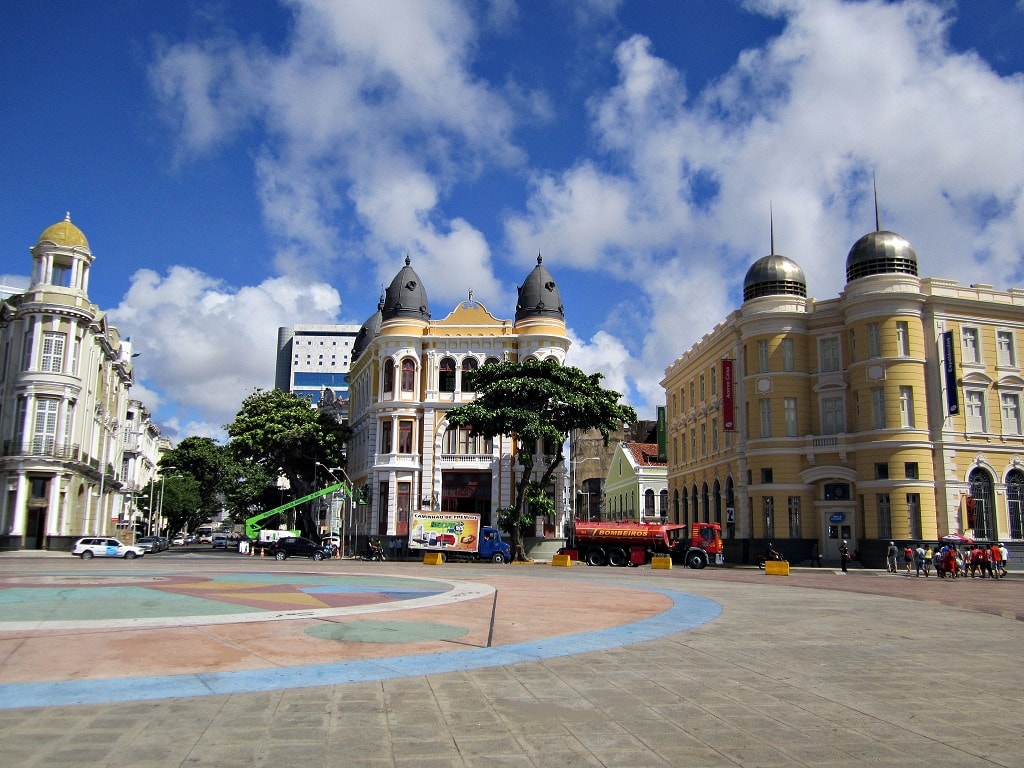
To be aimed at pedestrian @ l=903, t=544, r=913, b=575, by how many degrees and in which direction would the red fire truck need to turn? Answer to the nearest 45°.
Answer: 0° — it already faces them

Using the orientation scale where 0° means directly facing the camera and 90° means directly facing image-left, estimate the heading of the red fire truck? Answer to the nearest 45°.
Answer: approximately 270°

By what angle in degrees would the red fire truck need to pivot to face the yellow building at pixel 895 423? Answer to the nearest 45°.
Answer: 0° — it already faces it
